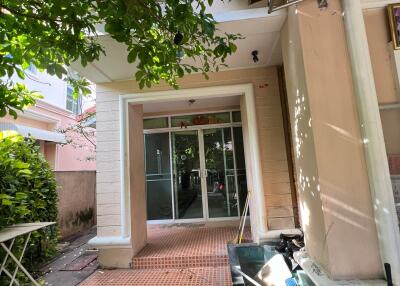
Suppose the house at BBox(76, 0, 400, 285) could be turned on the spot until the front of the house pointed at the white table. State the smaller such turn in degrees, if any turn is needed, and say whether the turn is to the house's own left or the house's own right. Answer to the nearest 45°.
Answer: approximately 90° to the house's own right

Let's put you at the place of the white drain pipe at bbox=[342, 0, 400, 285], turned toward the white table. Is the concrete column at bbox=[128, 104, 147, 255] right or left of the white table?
right

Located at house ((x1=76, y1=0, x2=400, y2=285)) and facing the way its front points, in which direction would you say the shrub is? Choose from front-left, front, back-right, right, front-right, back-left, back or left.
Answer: right

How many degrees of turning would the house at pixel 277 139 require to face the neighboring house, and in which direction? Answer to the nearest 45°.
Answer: approximately 135° to its right

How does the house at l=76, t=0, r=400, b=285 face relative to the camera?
toward the camera

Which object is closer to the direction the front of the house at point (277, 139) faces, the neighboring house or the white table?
the white table
